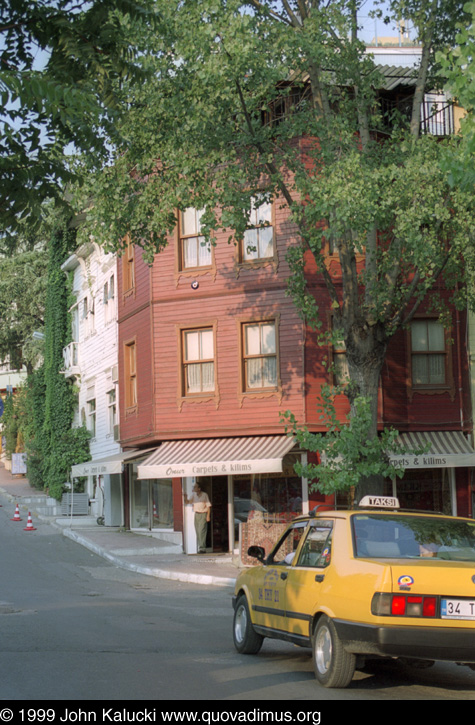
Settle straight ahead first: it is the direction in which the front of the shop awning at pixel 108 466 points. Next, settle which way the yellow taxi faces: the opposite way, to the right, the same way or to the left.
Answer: to the right

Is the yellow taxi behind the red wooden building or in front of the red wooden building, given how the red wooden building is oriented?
in front

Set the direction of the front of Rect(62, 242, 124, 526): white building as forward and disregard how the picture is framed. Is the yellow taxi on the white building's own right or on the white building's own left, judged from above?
on the white building's own left

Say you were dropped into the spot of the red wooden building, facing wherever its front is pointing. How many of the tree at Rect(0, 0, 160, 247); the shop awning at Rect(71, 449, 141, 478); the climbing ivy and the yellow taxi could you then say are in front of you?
2

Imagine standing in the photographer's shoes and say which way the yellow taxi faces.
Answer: facing away from the viewer and to the left of the viewer

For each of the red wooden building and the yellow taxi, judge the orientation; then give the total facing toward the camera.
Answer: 1

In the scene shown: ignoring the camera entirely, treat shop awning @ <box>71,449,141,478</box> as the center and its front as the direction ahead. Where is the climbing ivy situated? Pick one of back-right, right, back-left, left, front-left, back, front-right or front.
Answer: back-right

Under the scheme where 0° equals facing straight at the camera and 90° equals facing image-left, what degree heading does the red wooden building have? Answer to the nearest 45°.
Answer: approximately 0°

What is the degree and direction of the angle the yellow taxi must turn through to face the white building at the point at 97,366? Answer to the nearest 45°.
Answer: approximately 45° to its right

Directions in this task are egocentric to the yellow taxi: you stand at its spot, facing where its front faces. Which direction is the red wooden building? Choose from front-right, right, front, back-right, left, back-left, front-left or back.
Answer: front-right

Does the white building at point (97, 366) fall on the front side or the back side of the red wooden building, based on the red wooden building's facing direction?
on the back side

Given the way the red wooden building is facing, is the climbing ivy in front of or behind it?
behind
